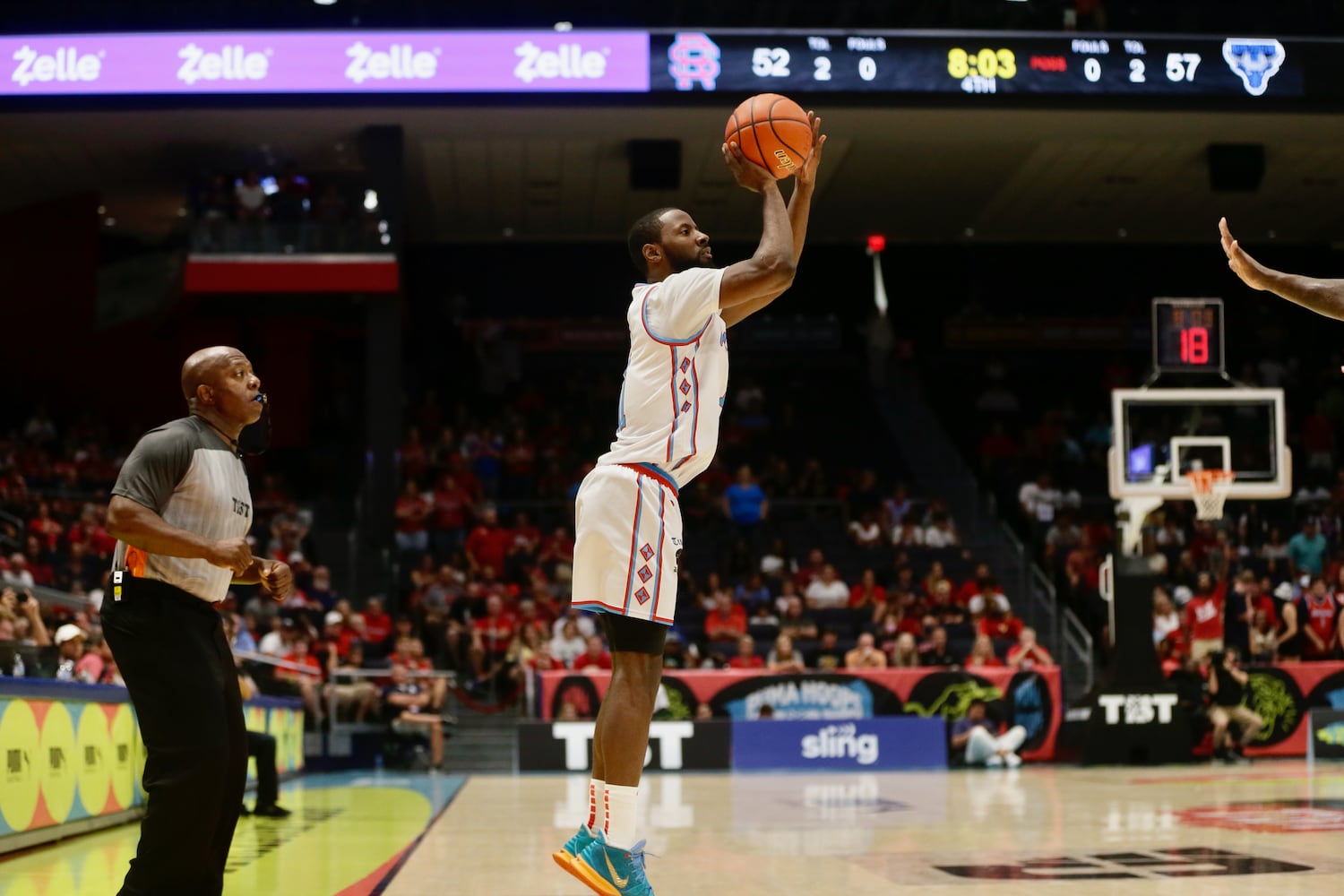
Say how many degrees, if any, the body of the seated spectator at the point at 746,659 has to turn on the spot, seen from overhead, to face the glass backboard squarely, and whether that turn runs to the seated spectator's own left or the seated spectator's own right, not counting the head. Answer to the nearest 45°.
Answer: approximately 90° to the seated spectator's own left

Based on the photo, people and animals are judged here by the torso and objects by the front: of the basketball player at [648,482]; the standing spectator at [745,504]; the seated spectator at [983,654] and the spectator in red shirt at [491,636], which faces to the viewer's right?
the basketball player

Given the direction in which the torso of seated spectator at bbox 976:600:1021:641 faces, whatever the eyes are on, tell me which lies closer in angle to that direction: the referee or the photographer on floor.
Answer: the referee

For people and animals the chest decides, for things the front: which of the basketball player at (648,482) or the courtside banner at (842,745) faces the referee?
the courtside banner

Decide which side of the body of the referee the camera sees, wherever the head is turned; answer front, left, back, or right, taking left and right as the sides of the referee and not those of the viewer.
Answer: right

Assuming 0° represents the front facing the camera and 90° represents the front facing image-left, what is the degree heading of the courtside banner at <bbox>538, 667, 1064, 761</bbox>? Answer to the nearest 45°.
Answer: approximately 0°
